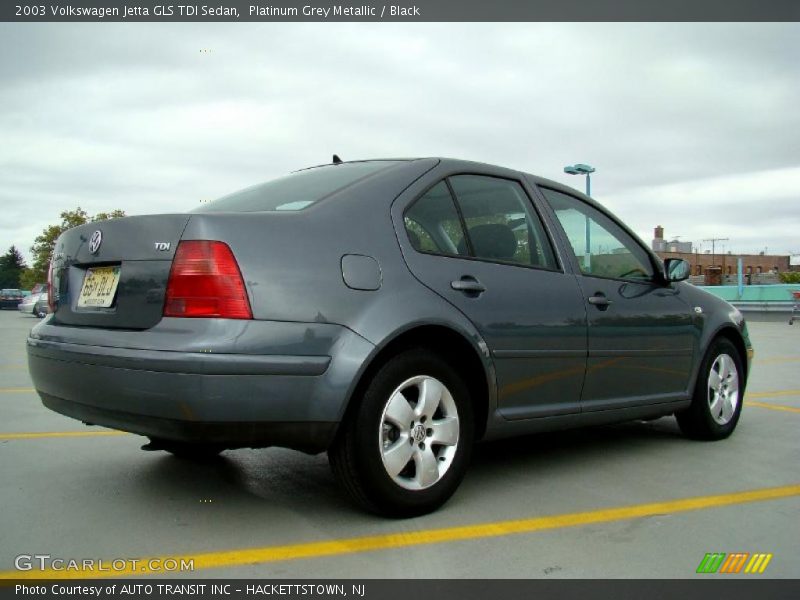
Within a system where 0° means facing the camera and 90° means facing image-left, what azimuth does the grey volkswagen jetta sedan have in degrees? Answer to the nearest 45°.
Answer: approximately 225°

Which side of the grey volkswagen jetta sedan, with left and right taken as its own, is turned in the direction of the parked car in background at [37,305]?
left

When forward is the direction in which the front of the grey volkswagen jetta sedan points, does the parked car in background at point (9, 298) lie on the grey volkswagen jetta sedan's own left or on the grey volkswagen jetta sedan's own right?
on the grey volkswagen jetta sedan's own left
